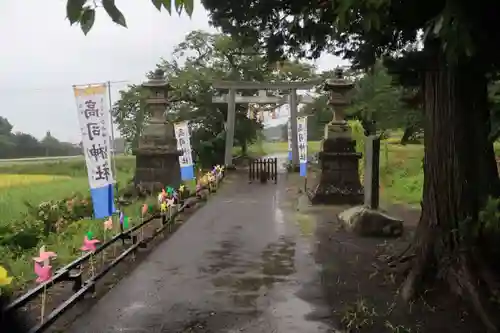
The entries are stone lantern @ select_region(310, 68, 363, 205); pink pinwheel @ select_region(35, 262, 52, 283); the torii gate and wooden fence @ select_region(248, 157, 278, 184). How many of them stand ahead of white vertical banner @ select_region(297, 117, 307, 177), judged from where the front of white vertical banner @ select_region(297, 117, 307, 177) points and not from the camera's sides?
2

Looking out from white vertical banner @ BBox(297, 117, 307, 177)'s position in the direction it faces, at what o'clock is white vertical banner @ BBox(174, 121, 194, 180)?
white vertical banner @ BBox(174, 121, 194, 180) is roughly at 2 o'clock from white vertical banner @ BBox(297, 117, 307, 177).

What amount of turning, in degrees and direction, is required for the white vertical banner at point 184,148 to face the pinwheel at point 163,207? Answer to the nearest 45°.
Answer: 0° — it already faces it

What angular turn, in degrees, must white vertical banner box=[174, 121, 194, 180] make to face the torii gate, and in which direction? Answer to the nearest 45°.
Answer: approximately 135° to its left

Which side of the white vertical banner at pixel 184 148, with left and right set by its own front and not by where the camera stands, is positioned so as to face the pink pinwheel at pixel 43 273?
front

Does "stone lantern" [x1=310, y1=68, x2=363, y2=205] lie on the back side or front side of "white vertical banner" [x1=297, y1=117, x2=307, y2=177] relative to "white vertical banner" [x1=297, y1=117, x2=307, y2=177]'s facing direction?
on the front side

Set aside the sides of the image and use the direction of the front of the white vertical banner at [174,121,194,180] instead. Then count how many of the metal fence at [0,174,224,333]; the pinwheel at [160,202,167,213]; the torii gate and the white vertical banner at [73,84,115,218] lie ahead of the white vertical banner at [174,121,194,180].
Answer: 3

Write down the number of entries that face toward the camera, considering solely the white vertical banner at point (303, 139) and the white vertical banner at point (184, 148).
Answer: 2

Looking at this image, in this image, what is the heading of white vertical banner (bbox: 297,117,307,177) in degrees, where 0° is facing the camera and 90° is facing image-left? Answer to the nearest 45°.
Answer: approximately 0°

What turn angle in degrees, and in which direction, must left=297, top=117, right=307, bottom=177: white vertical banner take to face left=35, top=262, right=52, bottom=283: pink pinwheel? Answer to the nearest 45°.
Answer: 0° — it already faces it
